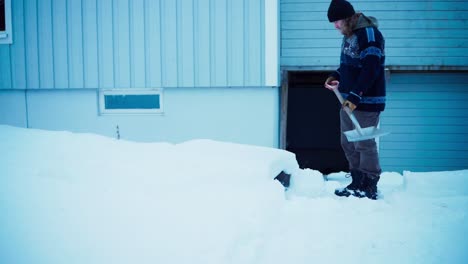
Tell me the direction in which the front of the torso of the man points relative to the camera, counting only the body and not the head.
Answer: to the viewer's left

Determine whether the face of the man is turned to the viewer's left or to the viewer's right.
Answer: to the viewer's left
